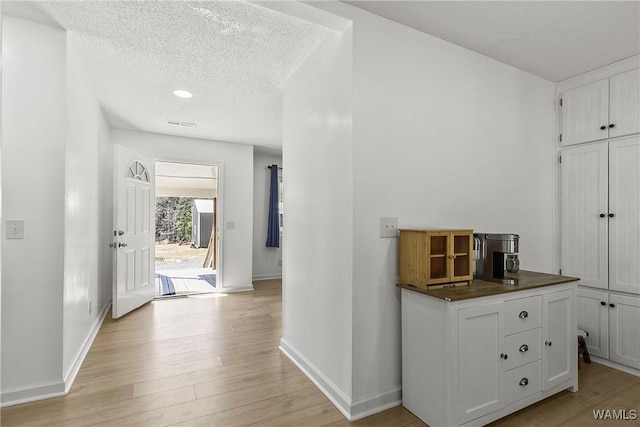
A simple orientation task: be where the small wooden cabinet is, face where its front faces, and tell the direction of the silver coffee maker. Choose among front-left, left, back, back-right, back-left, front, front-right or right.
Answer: left

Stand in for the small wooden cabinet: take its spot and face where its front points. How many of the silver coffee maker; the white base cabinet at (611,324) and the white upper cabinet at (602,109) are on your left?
3

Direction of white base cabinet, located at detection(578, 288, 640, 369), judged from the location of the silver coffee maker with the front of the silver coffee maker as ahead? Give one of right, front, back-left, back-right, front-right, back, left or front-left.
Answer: left

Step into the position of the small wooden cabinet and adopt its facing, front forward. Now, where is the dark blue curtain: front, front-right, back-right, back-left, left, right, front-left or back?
back

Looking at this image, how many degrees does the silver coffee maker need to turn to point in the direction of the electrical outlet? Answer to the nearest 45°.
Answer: approximately 90° to its right

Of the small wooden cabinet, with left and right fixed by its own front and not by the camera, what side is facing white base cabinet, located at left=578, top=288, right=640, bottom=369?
left

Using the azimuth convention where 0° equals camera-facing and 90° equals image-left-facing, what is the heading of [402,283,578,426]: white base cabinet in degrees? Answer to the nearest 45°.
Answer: approximately 315°

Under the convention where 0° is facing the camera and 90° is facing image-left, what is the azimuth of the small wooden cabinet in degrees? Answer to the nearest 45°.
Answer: approximately 315°

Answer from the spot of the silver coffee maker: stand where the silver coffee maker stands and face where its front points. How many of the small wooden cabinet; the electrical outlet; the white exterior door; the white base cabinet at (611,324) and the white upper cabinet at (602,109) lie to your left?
2

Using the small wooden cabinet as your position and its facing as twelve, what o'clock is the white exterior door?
The white exterior door is roughly at 5 o'clock from the small wooden cabinet.

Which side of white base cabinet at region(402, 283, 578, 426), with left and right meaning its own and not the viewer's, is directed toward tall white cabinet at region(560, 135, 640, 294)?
left
